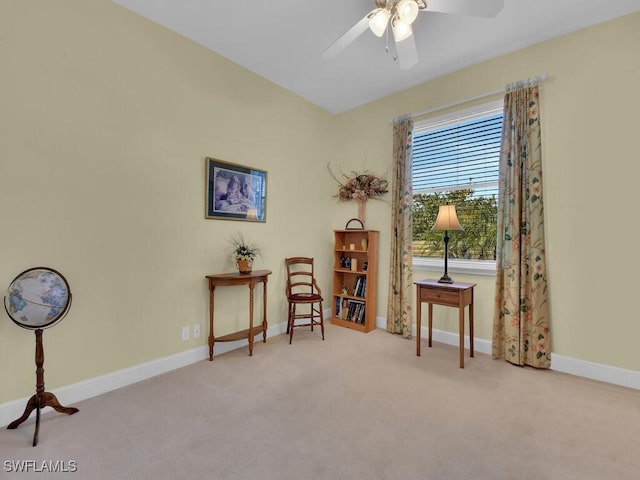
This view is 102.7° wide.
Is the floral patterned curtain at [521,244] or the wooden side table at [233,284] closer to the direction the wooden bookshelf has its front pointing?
the wooden side table

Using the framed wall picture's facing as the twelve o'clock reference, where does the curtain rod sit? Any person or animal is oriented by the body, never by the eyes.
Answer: The curtain rod is roughly at 11 o'clock from the framed wall picture.

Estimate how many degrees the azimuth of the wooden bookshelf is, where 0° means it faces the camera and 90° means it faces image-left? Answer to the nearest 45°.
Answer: approximately 45°

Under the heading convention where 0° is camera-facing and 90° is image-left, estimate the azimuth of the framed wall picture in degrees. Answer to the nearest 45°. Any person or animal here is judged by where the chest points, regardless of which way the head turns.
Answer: approximately 315°

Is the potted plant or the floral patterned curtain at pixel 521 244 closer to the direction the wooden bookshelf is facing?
the potted plant
